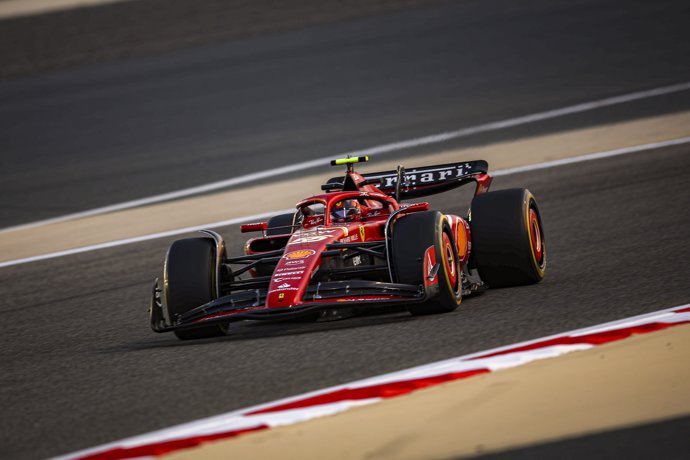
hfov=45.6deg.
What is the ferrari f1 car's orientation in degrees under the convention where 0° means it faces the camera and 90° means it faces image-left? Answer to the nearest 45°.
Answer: approximately 45°
